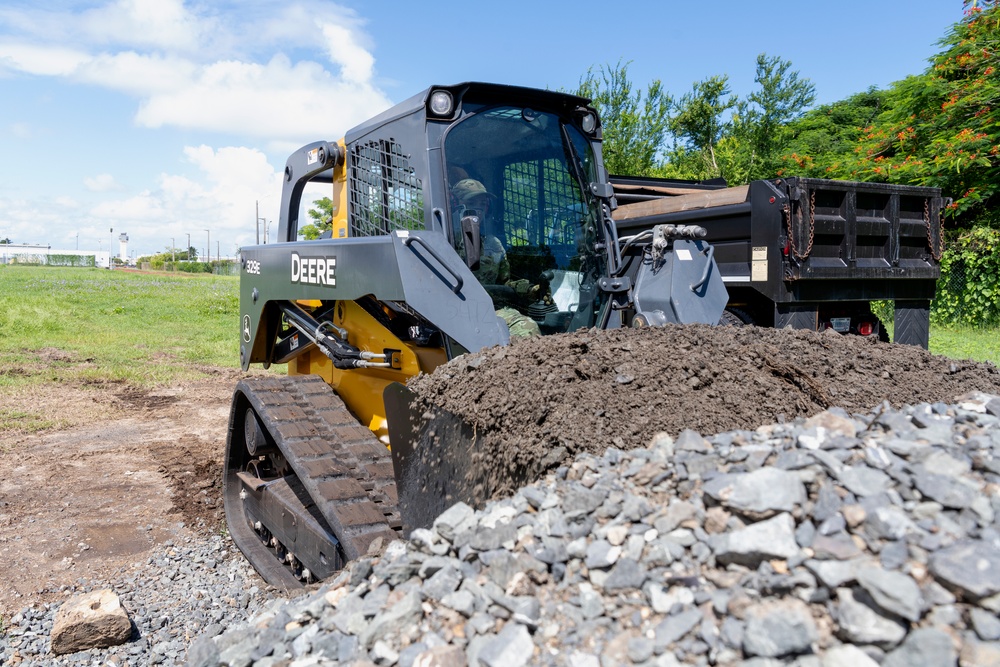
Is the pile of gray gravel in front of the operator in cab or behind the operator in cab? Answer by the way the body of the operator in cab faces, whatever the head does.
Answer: in front

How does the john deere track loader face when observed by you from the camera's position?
facing the viewer and to the right of the viewer

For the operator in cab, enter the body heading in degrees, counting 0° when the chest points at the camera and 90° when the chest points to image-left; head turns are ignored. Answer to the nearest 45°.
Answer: approximately 315°

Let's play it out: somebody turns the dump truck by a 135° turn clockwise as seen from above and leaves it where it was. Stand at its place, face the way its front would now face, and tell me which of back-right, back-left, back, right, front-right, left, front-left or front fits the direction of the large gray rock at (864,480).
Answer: right

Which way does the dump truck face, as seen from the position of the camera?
facing away from the viewer and to the left of the viewer

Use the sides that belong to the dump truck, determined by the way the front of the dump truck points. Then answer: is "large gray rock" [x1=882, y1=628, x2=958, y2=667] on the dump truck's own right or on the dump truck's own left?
on the dump truck's own left

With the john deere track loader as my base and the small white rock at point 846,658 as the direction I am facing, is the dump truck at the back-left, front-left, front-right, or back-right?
back-left

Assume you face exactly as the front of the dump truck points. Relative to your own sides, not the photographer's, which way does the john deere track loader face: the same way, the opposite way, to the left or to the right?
the opposite way

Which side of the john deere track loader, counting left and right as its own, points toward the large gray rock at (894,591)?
front

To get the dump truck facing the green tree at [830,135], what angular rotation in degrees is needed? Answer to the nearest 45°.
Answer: approximately 45° to its right

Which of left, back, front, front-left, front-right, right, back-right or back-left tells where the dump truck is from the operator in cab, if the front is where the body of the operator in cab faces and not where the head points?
left

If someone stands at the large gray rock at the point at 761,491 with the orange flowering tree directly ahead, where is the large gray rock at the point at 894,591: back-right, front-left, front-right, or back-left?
back-right

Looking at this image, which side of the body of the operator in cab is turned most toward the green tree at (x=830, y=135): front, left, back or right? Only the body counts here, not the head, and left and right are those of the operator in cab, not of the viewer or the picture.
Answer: left

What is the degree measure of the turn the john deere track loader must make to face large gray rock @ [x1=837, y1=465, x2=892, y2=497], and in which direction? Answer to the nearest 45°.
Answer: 0° — it already faces it

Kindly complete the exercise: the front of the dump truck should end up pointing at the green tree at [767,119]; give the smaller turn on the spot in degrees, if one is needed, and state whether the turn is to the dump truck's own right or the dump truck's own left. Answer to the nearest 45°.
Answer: approximately 45° to the dump truck's own right

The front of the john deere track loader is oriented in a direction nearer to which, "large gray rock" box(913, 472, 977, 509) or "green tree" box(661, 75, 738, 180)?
the large gray rock

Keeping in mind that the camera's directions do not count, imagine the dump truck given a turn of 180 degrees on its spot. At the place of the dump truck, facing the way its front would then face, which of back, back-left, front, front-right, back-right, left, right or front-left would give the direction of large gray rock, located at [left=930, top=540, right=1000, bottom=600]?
front-right
